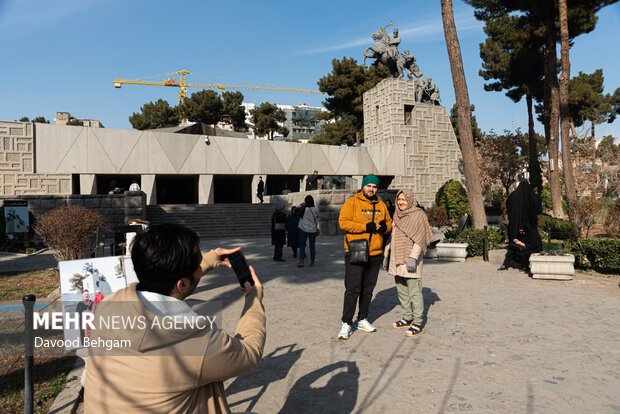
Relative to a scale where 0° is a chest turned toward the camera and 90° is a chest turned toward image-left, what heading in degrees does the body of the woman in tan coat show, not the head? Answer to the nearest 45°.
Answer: approximately 45°

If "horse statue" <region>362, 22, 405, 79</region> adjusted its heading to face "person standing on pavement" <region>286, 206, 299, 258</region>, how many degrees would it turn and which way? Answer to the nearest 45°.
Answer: approximately 90° to its left

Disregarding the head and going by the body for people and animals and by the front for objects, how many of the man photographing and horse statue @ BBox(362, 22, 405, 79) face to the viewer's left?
1

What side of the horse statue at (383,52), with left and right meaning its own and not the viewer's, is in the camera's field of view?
left

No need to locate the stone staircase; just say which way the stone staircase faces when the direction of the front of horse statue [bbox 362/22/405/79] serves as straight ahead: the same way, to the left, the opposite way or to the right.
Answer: to the left

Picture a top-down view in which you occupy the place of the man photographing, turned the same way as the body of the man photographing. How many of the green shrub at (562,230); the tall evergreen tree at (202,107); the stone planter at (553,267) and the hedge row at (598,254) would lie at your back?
0

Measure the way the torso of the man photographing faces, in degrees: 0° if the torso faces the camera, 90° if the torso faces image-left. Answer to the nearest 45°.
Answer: approximately 225°

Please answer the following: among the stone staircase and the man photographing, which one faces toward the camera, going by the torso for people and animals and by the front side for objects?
the stone staircase

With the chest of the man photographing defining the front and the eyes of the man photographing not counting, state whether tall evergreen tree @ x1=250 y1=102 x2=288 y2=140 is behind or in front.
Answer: in front

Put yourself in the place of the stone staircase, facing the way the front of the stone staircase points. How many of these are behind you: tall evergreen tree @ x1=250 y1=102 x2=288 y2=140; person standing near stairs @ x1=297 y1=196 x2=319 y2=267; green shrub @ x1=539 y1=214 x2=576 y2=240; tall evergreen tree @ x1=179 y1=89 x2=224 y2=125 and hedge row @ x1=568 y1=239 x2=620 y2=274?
2

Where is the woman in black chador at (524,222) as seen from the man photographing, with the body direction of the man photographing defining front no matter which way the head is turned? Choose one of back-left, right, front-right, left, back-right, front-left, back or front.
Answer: front

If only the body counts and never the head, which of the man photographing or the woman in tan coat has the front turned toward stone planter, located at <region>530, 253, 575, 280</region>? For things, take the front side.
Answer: the man photographing

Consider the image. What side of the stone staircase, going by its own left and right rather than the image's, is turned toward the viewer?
front

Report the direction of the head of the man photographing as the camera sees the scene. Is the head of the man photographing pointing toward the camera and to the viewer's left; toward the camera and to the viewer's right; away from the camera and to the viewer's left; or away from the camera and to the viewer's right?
away from the camera and to the viewer's right

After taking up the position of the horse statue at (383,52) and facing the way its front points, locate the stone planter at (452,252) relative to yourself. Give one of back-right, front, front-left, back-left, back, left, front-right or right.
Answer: left
